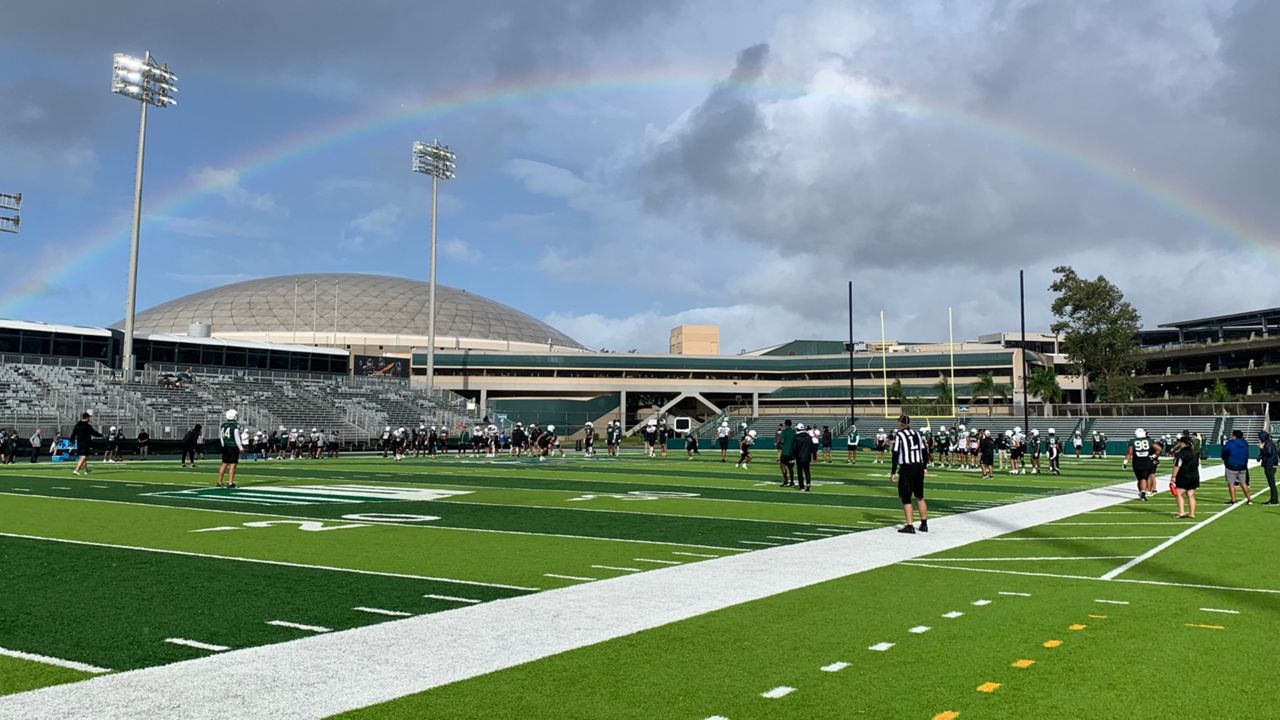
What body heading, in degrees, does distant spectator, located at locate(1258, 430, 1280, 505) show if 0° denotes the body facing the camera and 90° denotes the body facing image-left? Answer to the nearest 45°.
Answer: approximately 90°

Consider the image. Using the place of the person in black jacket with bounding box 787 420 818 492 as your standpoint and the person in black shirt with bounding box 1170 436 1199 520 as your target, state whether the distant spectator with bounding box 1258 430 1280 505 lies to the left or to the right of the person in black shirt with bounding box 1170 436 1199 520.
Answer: left

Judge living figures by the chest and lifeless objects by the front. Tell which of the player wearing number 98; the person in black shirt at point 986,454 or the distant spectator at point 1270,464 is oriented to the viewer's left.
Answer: the distant spectator

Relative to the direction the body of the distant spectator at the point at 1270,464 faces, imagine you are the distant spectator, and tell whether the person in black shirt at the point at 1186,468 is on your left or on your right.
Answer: on your left

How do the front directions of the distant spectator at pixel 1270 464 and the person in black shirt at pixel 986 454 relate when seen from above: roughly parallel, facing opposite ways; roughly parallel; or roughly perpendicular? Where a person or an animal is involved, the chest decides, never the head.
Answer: roughly perpendicular

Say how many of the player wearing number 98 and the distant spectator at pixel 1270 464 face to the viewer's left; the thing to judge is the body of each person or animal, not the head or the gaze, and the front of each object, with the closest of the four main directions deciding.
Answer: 1

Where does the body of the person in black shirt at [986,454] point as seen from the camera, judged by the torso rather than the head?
away from the camera
